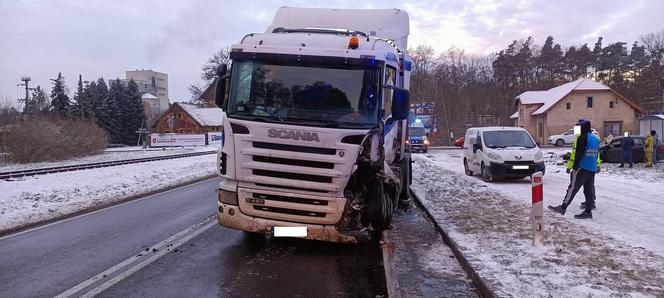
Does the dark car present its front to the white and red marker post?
no

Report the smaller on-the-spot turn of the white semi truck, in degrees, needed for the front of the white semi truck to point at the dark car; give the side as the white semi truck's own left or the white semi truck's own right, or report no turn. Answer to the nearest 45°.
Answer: approximately 135° to the white semi truck's own left

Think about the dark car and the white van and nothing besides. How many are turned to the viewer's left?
1

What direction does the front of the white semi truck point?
toward the camera

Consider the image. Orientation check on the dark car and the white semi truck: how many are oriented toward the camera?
1

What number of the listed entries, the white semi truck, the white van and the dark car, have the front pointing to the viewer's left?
1

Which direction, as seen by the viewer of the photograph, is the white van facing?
facing the viewer and to the right of the viewer

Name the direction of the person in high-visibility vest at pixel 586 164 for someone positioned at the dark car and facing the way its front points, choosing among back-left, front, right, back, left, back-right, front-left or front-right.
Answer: left

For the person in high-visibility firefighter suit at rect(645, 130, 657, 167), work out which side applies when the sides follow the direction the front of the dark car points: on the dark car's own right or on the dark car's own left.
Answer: on the dark car's own left

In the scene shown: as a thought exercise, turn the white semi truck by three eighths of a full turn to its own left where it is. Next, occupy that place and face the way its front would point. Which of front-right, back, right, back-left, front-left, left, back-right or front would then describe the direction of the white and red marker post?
front-right

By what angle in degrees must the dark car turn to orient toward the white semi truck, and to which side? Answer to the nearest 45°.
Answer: approximately 90° to its left

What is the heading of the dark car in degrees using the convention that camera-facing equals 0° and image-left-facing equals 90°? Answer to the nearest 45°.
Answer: approximately 90°

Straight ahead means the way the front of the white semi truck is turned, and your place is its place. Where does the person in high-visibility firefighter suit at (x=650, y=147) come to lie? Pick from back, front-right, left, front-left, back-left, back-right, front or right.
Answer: back-left
